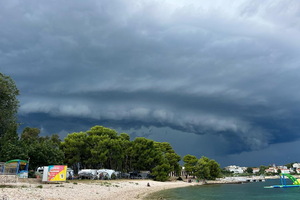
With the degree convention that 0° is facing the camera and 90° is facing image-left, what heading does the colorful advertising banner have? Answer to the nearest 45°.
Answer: approximately 0°
